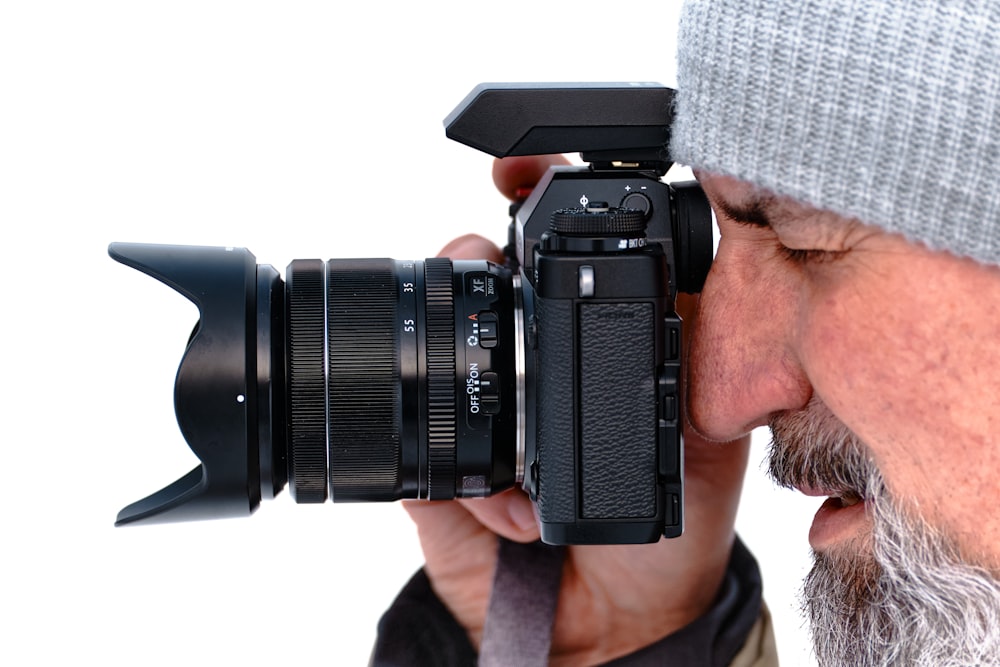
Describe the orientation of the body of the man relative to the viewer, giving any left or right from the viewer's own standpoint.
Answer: facing to the left of the viewer

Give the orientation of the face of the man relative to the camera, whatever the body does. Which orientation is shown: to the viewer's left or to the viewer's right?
to the viewer's left
